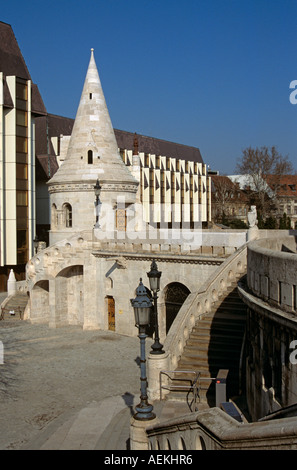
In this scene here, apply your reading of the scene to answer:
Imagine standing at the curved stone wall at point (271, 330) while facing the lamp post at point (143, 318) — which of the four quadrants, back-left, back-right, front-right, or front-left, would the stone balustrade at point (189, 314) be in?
front-right

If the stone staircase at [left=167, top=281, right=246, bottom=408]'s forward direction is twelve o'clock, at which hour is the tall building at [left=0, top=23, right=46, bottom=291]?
The tall building is roughly at 5 o'clock from the stone staircase.

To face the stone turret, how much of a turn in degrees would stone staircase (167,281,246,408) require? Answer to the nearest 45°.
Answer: approximately 135° to its right

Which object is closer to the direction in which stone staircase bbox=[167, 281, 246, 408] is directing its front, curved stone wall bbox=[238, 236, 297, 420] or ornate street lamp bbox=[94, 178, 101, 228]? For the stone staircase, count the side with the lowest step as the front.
the curved stone wall

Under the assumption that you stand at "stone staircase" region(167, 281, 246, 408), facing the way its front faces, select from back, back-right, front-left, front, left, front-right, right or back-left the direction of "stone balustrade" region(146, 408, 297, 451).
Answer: front

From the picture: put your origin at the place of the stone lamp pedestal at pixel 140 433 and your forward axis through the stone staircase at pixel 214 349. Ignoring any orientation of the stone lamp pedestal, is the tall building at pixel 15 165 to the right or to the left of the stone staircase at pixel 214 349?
left

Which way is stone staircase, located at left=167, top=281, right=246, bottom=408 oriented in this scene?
toward the camera

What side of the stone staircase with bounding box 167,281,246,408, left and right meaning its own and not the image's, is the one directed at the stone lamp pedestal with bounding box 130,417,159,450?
front

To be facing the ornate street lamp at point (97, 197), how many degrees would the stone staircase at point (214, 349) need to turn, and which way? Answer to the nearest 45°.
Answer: approximately 135° to its right

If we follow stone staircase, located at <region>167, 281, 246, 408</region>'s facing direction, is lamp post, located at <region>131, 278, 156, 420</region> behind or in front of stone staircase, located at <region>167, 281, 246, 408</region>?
in front
